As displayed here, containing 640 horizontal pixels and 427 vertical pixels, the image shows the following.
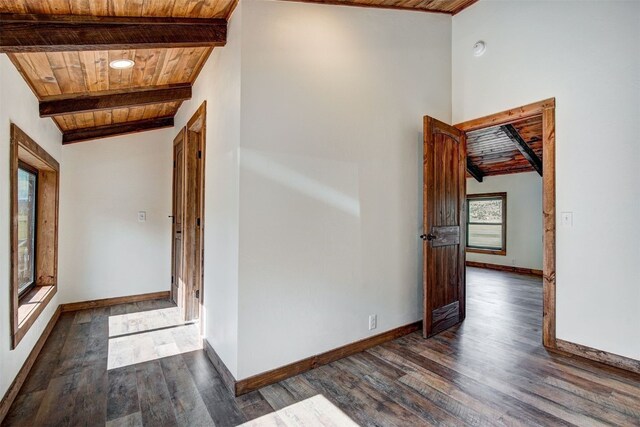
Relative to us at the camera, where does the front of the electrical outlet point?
facing the viewer and to the right of the viewer

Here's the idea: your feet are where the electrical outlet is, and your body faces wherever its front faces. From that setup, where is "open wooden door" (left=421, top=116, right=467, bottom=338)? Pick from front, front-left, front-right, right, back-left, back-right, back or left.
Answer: left

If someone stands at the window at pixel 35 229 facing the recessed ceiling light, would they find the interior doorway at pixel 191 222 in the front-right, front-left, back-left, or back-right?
front-left

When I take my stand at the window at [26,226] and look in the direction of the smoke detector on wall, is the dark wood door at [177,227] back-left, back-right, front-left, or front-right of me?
front-left

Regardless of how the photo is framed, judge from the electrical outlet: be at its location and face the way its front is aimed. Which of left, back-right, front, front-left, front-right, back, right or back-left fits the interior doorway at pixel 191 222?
back-right

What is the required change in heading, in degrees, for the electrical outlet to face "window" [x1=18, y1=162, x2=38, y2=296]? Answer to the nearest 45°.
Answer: approximately 135° to its right

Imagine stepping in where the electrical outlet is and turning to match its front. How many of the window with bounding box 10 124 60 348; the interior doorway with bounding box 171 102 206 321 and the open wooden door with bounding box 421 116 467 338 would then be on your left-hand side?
1

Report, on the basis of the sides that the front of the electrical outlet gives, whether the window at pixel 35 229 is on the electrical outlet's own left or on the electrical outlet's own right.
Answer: on the electrical outlet's own right
